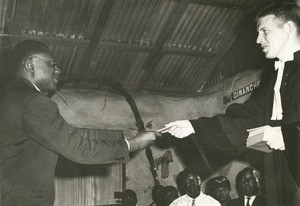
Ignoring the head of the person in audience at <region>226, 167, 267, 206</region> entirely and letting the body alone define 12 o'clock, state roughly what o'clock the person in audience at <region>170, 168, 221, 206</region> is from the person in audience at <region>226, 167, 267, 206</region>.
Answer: the person in audience at <region>170, 168, 221, 206</region> is roughly at 4 o'clock from the person in audience at <region>226, 167, 267, 206</region>.

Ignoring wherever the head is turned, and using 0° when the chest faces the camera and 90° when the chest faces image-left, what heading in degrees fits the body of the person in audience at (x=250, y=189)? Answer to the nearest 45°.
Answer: approximately 0°

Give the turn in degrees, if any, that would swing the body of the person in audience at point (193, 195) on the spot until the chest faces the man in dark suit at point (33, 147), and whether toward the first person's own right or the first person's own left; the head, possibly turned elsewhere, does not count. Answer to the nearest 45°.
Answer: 0° — they already face them

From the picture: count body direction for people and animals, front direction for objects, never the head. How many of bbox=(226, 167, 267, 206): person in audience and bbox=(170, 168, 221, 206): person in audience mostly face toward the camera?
2

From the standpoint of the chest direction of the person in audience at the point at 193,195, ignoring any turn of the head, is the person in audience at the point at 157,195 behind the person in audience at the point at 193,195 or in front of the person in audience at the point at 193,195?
behind

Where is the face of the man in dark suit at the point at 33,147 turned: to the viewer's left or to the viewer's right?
to the viewer's right

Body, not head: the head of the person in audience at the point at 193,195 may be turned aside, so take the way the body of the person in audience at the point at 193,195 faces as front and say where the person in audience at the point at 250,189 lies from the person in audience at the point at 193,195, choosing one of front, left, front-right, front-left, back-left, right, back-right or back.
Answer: front-left
